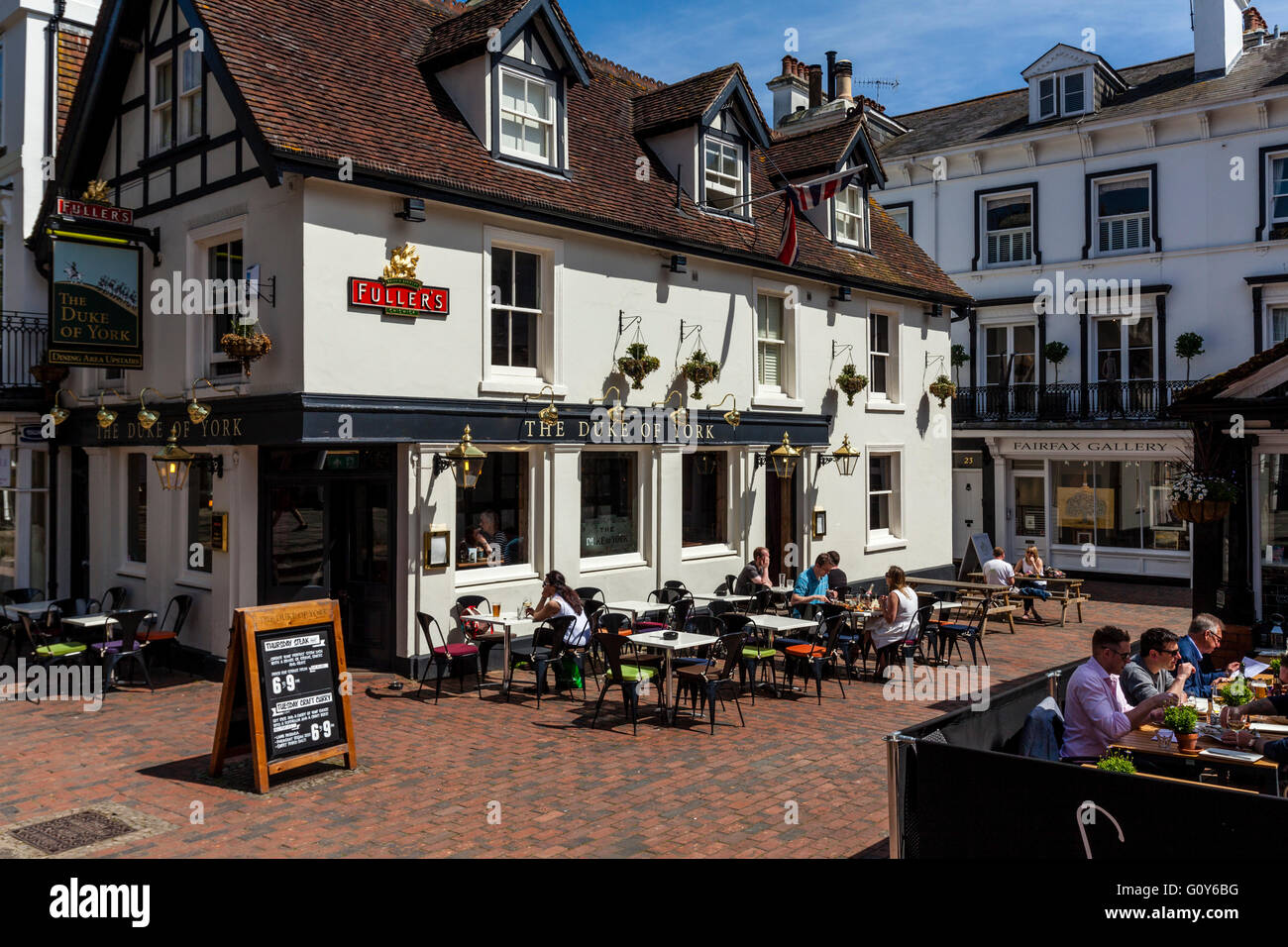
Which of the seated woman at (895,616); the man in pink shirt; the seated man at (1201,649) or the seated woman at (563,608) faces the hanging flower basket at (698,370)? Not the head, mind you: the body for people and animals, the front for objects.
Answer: the seated woman at (895,616)

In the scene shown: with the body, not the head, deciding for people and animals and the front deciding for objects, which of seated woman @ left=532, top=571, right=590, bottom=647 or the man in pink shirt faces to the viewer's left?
the seated woman

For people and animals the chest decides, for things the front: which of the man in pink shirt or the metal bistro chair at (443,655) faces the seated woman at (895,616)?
the metal bistro chair

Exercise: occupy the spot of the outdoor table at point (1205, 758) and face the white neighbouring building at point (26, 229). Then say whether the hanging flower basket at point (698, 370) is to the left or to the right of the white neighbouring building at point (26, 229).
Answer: right

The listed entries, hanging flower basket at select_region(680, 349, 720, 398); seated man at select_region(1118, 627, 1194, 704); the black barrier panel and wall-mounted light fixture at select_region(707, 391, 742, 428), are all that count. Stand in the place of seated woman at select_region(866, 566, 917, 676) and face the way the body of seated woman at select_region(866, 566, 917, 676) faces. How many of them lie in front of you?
2

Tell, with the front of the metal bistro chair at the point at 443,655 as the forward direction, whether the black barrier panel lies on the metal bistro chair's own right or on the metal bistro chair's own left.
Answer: on the metal bistro chair's own right

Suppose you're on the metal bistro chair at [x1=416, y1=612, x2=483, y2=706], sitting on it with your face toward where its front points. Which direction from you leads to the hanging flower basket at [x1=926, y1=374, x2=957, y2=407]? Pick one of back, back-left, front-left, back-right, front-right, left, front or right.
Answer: front-left

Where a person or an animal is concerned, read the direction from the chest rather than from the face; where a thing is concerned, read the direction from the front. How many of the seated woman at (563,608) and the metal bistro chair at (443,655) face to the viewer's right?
1

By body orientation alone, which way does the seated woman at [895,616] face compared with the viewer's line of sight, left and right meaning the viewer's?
facing away from the viewer and to the left of the viewer

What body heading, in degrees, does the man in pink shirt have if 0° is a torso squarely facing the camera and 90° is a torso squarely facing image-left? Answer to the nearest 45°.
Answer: approximately 270°

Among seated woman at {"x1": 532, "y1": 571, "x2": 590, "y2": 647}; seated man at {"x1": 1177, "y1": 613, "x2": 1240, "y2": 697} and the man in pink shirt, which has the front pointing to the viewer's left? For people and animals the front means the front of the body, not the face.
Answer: the seated woman

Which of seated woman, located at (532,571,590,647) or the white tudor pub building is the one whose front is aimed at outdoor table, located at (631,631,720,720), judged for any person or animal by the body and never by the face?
the white tudor pub building

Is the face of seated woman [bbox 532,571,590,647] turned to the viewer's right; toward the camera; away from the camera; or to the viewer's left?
to the viewer's left

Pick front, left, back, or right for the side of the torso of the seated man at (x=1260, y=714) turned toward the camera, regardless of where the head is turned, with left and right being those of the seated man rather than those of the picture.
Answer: left

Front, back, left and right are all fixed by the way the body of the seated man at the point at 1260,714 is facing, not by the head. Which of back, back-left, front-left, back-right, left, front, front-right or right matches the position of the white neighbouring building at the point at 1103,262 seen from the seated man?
right

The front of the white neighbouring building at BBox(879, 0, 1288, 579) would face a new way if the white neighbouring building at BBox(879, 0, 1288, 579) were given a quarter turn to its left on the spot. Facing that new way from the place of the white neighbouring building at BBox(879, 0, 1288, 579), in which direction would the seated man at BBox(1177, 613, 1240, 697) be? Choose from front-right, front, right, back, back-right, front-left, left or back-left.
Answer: front-right

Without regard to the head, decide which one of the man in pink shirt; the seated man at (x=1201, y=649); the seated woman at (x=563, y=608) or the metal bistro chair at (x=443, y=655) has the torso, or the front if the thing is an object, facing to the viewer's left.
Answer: the seated woman
